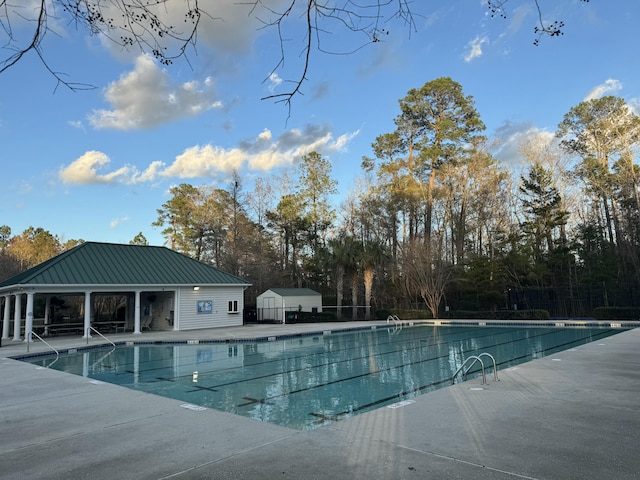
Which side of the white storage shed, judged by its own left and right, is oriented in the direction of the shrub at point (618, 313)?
left

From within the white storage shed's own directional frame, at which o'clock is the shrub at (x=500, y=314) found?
The shrub is roughly at 8 o'clock from the white storage shed.

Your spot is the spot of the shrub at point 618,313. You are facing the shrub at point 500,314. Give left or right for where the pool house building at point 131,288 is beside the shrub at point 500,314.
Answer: left

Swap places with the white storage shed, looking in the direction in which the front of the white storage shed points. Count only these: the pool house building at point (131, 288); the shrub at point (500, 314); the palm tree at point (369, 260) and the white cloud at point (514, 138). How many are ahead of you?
1

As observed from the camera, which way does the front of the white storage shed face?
facing the viewer and to the left of the viewer

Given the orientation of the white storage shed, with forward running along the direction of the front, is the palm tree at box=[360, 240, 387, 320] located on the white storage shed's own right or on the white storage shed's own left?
on the white storage shed's own left

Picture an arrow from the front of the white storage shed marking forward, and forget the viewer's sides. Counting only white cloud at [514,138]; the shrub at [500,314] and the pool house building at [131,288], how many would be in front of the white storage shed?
1

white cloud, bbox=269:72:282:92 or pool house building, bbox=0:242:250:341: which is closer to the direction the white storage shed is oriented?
the pool house building

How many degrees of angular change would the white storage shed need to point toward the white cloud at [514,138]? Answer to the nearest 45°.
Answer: approximately 135° to its left
